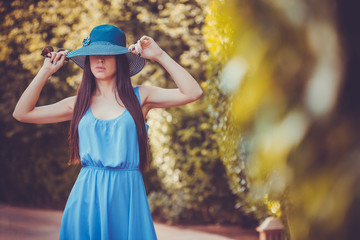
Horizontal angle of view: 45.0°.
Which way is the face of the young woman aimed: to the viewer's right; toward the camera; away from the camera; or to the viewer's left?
toward the camera

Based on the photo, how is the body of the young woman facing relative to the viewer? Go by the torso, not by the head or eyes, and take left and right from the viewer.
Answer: facing the viewer
